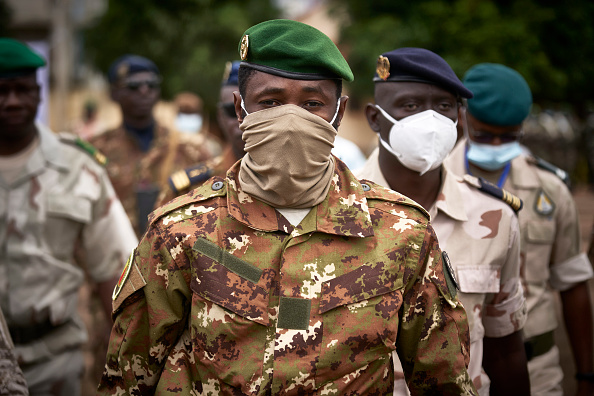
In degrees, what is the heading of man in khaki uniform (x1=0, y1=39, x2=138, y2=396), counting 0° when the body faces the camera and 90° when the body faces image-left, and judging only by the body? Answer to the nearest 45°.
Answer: approximately 0°

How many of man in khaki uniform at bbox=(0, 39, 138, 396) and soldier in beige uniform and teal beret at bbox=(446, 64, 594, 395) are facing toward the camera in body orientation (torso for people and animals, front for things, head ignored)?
2

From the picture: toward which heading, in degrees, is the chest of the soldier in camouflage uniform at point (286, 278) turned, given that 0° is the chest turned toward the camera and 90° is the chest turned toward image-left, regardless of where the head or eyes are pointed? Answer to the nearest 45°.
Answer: approximately 0°

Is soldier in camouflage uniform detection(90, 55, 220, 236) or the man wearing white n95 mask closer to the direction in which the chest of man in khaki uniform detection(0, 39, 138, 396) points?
the man wearing white n95 mask

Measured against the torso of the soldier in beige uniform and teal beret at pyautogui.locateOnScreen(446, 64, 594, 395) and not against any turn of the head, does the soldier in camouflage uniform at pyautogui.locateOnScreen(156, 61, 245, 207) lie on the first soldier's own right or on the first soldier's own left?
on the first soldier's own right

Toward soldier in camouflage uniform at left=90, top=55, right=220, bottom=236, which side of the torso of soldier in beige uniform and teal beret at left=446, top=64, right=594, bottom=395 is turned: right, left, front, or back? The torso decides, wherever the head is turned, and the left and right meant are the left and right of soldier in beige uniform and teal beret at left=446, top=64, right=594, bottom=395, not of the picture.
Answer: right

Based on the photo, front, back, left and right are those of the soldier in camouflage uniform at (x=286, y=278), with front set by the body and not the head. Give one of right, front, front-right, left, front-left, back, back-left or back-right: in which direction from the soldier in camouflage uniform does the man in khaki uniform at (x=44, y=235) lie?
back-right

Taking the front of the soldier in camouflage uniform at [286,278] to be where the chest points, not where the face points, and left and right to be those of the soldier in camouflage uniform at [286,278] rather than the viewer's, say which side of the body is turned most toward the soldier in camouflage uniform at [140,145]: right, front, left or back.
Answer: back

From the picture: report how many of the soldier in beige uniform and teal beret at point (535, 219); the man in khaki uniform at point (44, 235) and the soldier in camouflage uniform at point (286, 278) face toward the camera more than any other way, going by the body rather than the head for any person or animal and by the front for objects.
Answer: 3
